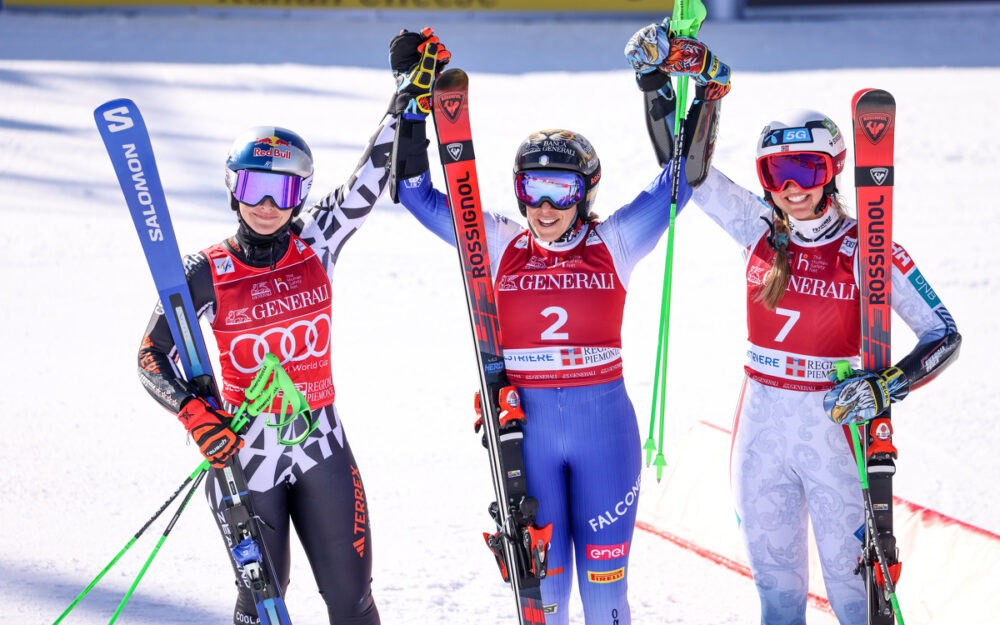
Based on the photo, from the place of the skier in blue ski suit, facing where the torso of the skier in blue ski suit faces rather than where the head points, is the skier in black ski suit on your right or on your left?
on your right

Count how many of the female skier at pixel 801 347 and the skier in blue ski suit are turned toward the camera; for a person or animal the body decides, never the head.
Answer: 2

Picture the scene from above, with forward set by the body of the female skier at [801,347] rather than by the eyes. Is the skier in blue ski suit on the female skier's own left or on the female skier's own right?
on the female skier's own right

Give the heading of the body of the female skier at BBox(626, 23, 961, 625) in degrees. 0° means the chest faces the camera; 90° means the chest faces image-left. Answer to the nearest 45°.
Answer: approximately 0°

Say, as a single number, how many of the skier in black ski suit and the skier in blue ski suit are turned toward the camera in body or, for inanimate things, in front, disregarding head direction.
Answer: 2

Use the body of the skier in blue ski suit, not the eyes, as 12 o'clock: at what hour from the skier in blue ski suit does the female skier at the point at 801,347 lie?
The female skier is roughly at 9 o'clock from the skier in blue ski suit.

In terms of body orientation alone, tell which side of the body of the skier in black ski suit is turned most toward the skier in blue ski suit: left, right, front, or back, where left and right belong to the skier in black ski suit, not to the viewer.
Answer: left
